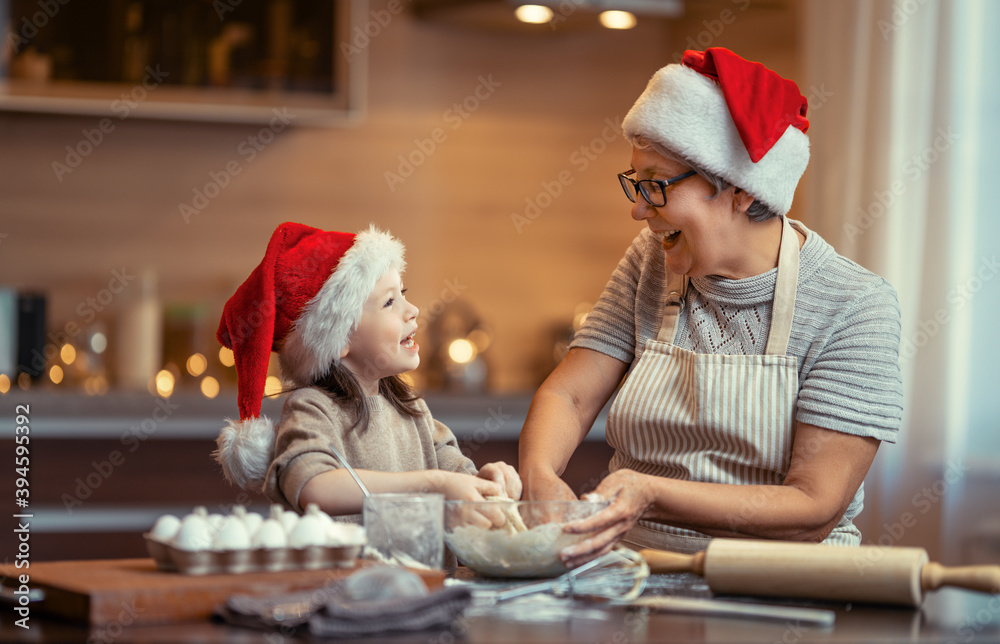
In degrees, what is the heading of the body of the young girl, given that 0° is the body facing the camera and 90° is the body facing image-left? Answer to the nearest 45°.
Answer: approximately 315°

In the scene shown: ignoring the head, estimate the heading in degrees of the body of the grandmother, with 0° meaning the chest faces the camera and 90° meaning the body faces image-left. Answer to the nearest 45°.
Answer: approximately 45°

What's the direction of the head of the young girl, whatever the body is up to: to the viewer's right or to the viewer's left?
to the viewer's right

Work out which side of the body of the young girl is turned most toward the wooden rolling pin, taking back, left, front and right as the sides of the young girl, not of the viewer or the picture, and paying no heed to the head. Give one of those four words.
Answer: front

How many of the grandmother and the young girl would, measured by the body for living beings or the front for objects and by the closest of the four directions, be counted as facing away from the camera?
0

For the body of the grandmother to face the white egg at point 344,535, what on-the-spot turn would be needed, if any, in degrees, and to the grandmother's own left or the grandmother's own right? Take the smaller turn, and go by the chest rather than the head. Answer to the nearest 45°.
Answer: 0° — they already face it

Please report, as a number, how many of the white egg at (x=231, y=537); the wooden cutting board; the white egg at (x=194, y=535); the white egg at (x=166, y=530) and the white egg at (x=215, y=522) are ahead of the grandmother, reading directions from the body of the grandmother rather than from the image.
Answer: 5

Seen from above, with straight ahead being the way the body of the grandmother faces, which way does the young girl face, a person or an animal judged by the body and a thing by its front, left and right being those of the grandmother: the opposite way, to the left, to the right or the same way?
to the left

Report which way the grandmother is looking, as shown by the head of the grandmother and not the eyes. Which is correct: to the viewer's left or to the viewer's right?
to the viewer's left

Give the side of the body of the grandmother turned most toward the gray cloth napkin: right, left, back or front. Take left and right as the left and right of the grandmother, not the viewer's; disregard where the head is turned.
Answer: front

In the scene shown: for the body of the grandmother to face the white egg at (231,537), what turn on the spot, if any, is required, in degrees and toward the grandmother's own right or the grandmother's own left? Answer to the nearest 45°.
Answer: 0° — they already face it

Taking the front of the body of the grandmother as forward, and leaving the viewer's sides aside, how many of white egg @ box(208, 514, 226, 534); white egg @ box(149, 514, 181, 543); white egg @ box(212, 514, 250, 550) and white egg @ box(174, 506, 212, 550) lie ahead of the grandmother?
4
